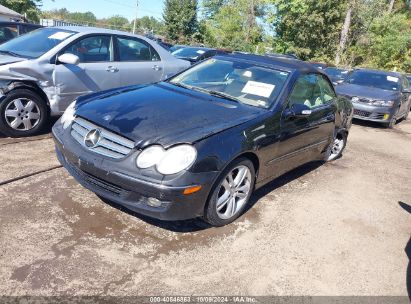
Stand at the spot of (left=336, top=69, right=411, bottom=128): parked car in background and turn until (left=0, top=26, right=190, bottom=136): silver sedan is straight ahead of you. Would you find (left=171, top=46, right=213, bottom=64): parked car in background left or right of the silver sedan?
right

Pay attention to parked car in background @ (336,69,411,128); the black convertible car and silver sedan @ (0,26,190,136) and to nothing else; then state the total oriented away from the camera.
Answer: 0

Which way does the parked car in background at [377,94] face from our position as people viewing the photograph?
facing the viewer and to the left of the viewer

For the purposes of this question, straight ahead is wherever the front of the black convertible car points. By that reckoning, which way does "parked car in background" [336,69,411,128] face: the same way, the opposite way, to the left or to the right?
the same way

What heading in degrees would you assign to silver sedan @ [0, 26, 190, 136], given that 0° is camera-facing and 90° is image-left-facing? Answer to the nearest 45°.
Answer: approximately 90°

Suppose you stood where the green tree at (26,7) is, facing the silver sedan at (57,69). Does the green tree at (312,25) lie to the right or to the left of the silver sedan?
left

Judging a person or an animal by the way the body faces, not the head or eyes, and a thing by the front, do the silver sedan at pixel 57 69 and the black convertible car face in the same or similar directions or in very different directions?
same or similar directions

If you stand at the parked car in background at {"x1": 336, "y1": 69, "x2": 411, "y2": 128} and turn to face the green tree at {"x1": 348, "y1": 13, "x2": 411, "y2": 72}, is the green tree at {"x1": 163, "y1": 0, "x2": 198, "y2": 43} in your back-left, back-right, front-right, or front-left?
front-left

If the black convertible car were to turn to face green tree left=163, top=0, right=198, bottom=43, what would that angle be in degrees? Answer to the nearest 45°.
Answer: approximately 135° to its right

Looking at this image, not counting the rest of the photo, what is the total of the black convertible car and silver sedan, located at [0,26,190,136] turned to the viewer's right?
0

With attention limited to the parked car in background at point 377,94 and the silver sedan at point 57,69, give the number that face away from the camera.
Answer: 0

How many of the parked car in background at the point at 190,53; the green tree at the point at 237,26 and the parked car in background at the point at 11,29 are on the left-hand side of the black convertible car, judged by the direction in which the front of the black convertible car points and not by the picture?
0
